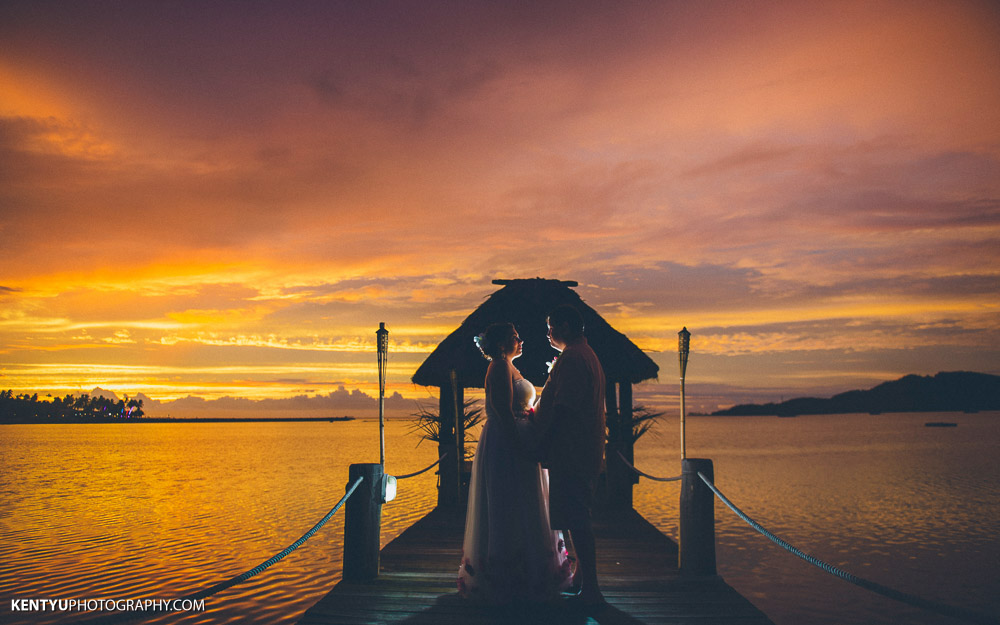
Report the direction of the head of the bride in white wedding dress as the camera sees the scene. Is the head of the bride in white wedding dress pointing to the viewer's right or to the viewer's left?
to the viewer's right

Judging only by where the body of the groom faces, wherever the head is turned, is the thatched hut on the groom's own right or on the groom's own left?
on the groom's own right

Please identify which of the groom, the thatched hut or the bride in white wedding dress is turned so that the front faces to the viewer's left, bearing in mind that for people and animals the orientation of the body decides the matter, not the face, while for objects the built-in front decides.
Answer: the groom

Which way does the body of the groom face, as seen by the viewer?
to the viewer's left

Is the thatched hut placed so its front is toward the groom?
yes

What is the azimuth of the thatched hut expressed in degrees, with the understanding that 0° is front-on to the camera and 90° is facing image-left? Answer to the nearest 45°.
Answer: approximately 0°

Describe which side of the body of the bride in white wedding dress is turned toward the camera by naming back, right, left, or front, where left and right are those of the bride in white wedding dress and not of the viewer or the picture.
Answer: right

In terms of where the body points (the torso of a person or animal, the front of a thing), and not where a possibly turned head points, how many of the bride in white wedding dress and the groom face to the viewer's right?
1

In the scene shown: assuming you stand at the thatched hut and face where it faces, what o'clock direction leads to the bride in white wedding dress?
The bride in white wedding dress is roughly at 12 o'clock from the thatched hut.

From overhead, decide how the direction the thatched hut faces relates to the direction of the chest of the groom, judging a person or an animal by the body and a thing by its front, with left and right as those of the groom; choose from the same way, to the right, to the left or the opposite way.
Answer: to the left

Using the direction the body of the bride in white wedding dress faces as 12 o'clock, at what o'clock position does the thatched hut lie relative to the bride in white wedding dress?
The thatched hut is roughly at 9 o'clock from the bride in white wedding dress.
